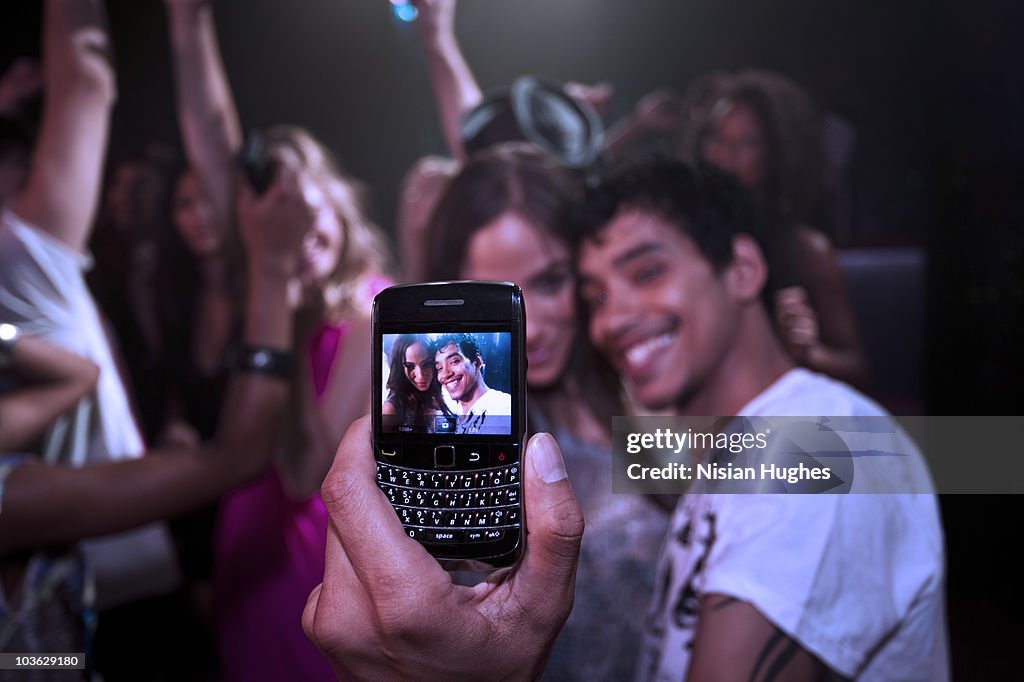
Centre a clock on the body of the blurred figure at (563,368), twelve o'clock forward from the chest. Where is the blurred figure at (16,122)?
the blurred figure at (16,122) is roughly at 3 o'clock from the blurred figure at (563,368).

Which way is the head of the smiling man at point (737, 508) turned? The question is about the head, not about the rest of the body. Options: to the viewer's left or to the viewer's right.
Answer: to the viewer's left

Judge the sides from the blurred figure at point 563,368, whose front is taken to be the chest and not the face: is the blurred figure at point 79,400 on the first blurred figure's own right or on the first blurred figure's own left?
on the first blurred figure's own right

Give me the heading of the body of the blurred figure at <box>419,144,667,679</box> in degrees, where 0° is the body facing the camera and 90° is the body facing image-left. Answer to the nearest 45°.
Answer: approximately 0°

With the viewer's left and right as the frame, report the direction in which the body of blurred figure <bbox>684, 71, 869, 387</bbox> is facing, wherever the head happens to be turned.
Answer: facing the viewer and to the left of the viewer

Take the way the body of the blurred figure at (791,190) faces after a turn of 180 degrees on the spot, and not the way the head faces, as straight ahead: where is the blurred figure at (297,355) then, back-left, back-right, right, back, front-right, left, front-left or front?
back-left

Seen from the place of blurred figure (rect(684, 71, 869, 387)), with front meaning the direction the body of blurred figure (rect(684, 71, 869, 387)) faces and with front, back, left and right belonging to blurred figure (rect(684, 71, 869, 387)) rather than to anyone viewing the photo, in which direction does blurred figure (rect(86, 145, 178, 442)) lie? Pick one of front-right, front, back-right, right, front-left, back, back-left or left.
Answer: front-right

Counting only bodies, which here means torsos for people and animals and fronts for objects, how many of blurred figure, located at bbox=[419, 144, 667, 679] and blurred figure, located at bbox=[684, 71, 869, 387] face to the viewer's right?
0
